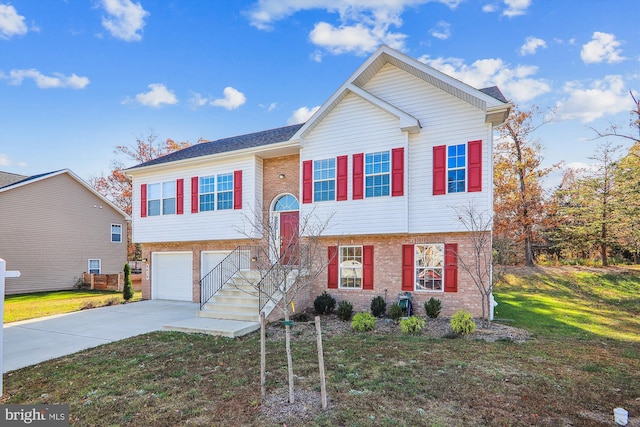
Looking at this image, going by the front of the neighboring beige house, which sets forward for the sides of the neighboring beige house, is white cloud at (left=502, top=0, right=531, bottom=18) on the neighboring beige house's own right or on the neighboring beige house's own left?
on the neighboring beige house's own left

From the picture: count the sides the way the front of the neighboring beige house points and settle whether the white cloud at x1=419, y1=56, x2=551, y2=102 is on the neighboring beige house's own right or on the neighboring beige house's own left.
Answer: on the neighboring beige house's own left

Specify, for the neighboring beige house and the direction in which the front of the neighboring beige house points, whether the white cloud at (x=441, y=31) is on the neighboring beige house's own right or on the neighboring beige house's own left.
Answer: on the neighboring beige house's own left

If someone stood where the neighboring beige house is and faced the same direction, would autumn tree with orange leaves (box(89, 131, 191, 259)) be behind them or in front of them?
behind

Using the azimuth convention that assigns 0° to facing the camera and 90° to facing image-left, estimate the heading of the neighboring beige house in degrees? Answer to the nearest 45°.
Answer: approximately 45°

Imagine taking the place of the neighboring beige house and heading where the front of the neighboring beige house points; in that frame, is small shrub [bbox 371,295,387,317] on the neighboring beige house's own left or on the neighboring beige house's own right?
on the neighboring beige house's own left
